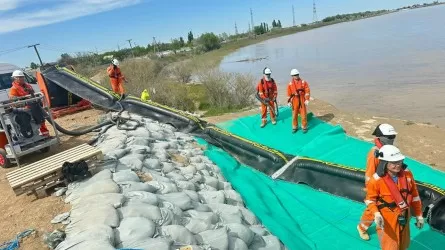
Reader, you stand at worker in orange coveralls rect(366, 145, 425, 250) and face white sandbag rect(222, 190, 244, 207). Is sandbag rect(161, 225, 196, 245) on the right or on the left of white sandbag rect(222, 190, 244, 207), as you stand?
left

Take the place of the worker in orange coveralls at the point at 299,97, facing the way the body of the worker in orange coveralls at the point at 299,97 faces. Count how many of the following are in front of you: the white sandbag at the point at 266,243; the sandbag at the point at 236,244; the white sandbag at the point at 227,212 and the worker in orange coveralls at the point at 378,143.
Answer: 4

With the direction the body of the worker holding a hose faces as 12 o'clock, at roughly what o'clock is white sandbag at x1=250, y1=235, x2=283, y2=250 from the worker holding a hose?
The white sandbag is roughly at 12 o'clock from the worker holding a hose.

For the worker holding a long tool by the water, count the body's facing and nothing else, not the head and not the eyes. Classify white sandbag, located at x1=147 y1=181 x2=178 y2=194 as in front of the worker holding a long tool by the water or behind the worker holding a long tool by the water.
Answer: in front

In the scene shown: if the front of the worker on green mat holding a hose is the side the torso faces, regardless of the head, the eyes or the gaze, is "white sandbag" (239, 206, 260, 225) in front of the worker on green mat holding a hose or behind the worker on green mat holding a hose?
in front

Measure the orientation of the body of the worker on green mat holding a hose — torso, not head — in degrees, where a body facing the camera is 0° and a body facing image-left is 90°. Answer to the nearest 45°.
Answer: approximately 0°

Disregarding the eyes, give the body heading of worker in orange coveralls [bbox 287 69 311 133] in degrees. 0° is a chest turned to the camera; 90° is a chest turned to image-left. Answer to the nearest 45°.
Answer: approximately 0°

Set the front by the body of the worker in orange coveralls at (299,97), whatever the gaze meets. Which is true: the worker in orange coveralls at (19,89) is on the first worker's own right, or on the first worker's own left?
on the first worker's own right

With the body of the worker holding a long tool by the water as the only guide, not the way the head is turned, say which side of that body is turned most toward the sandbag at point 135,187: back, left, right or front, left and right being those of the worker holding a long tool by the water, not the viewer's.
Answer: front

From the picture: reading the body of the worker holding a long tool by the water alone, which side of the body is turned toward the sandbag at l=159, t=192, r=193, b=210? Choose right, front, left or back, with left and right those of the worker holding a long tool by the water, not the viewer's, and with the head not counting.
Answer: front

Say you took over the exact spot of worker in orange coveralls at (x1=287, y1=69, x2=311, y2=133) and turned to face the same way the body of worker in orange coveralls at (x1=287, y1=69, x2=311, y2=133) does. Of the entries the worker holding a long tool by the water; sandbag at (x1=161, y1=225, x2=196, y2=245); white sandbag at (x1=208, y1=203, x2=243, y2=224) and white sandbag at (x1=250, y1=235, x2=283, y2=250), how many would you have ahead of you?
3

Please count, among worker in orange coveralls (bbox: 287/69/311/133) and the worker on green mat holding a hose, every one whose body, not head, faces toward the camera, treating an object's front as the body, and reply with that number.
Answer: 2
